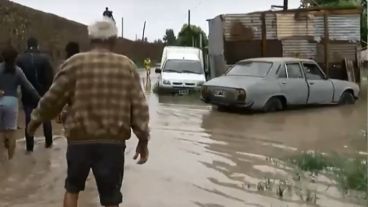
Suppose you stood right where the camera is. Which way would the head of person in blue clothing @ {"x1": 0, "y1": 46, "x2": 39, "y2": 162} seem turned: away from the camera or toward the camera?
away from the camera

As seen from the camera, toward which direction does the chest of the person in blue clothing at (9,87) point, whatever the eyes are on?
away from the camera

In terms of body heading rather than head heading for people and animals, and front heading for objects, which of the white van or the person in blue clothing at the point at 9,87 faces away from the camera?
the person in blue clothing

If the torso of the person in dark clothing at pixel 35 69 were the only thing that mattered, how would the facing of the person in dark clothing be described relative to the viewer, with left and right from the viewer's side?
facing away from the viewer

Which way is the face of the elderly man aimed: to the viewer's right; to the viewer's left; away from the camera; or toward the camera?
away from the camera

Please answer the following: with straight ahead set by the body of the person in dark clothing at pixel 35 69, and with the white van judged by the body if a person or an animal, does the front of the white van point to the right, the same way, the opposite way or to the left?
the opposite way

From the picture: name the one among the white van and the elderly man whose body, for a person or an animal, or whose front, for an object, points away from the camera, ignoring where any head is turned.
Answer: the elderly man

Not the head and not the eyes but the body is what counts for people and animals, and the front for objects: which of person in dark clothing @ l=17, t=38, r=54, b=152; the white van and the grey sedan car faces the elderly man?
the white van

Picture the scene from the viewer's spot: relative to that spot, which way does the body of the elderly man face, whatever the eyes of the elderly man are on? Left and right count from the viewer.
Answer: facing away from the viewer

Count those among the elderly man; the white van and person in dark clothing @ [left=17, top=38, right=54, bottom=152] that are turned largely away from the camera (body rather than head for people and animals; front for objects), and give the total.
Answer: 2
